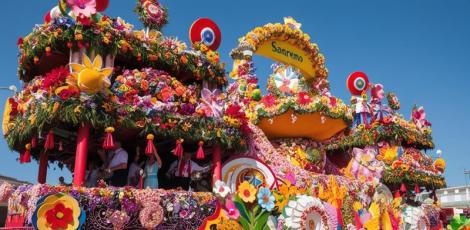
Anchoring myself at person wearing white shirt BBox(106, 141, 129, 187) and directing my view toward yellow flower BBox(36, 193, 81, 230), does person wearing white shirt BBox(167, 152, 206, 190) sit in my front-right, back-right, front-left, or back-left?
back-left
